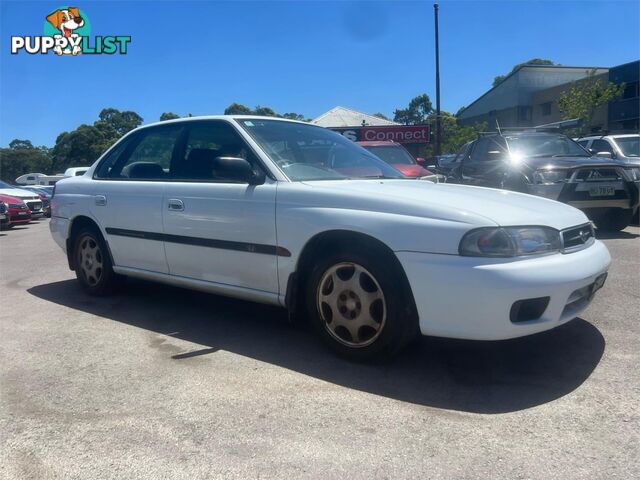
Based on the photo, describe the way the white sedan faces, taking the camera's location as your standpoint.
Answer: facing the viewer and to the right of the viewer

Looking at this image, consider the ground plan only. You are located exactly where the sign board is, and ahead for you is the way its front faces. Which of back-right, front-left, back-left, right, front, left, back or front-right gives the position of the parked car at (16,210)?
front-right

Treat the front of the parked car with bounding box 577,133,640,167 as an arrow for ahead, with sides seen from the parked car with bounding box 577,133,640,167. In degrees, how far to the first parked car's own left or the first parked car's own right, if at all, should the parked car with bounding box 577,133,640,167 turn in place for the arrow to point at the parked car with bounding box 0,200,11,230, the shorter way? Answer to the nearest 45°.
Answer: approximately 135° to the first parked car's own right

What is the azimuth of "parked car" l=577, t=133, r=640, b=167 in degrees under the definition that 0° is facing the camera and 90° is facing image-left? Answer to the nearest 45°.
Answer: approximately 315°

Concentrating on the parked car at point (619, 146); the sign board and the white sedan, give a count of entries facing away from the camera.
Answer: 0

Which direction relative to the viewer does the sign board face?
toward the camera

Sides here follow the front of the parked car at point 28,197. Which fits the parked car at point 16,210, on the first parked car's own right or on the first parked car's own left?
on the first parked car's own right

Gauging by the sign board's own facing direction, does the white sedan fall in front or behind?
in front
